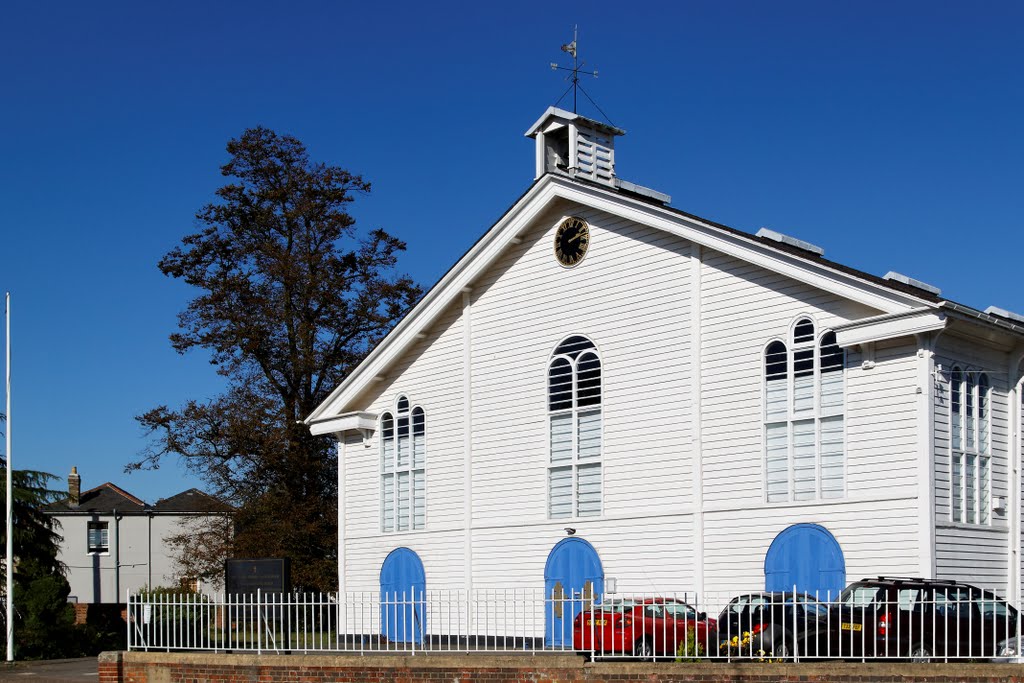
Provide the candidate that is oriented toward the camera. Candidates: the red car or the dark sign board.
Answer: the dark sign board

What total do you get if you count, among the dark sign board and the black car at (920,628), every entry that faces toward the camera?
1

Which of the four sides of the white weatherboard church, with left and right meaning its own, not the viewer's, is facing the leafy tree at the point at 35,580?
right

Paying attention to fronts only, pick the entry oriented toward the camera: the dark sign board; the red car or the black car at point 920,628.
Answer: the dark sign board

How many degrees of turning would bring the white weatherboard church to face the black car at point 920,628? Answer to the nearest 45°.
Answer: approximately 45° to its left

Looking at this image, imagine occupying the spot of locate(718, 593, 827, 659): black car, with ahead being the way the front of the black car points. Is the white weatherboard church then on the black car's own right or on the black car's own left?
on the black car's own left

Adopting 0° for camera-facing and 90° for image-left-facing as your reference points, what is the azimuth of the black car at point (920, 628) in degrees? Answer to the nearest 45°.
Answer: approximately 225°

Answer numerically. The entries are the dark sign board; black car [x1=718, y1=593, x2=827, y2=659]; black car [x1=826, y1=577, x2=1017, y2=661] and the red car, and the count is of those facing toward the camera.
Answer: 1

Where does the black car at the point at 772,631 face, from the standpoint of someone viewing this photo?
facing away from the viewer and to the right of the viewer

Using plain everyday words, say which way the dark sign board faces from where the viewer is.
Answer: facing the viewer

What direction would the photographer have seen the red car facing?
facing away from the viewer and to the right of the viewer

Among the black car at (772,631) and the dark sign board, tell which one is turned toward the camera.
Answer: the dark sign board

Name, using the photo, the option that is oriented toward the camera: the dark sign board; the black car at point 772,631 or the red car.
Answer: the dark sign board

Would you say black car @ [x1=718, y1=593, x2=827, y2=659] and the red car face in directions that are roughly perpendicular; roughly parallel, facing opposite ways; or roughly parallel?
roughly parallel
